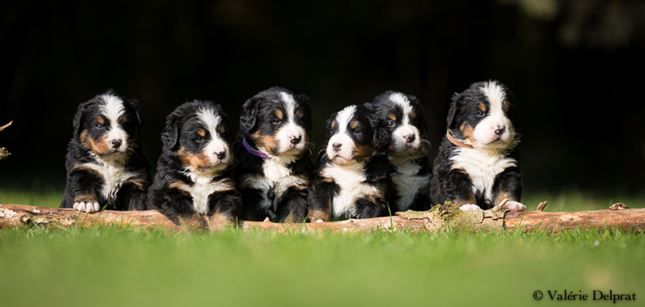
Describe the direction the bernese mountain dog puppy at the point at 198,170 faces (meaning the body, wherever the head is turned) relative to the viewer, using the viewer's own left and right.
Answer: facing the viewer and to the right of the viewer

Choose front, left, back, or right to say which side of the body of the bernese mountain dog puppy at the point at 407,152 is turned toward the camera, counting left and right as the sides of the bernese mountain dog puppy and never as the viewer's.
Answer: front

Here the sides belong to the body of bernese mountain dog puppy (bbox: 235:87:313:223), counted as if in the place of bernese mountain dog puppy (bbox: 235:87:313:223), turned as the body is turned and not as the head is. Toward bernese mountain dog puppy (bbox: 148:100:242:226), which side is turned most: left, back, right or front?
right

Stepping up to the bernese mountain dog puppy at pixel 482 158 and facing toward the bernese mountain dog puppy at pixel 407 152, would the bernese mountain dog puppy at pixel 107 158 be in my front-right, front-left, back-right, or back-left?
front-left

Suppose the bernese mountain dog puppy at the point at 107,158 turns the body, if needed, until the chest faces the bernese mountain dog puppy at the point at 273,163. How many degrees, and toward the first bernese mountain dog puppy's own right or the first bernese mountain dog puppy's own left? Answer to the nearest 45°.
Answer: approximately 90° to the first bernese mountain dog puppy's own left

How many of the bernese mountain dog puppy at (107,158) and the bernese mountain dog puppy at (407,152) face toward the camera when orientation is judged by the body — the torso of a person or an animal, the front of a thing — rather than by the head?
2

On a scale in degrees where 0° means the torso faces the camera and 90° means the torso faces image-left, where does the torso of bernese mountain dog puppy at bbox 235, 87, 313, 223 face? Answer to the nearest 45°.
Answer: approximately 315°

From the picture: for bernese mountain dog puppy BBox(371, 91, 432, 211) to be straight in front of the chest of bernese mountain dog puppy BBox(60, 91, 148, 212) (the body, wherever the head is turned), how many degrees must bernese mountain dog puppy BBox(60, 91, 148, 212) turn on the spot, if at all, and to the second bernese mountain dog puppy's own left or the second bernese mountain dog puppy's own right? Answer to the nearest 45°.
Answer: approximately 90° to the second bernese mountain dog puppy's own left

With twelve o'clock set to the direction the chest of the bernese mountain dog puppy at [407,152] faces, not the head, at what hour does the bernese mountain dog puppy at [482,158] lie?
the bernese mountain dog puppy at [482,158] is roughly at 10 o'clock from the bernese mountain dog puppy at [407,152].

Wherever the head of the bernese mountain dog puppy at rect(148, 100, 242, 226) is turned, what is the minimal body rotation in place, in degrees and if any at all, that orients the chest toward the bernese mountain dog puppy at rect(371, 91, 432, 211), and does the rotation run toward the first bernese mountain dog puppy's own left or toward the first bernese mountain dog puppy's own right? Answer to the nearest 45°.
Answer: approximately 45° to the first bernese mountain dog puppy's own left
